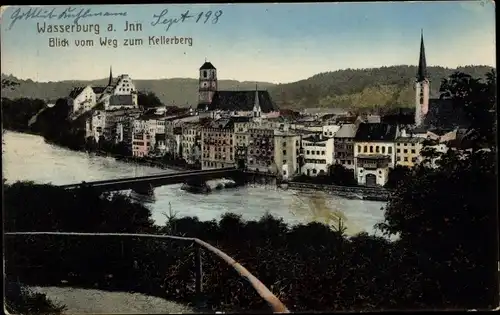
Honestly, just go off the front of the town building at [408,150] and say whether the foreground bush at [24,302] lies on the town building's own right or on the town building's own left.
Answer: on the town building's own right

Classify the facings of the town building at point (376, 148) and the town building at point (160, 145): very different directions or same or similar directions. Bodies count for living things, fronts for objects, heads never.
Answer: same or similar directions

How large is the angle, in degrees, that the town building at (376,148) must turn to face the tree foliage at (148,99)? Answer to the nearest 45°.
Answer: approximately 90° to its right

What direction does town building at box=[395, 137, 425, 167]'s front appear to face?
toward the camera

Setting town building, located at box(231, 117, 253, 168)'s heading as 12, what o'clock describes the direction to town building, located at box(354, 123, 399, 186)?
town building, located at box(354, 123, 399, 186) is roughly at 9 o'clock from town building, located at box(231, 117, 253, 168).

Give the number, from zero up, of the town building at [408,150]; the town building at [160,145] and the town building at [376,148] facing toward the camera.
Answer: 3

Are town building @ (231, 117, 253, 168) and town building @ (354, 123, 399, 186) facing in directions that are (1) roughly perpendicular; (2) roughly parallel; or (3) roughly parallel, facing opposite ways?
roughly parallel

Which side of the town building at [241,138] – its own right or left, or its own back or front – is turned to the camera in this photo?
front
